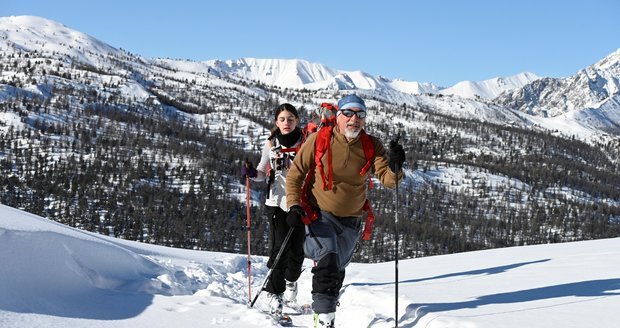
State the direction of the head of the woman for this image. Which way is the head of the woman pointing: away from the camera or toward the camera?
toward the camera

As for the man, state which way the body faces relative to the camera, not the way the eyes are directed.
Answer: toward the camera
